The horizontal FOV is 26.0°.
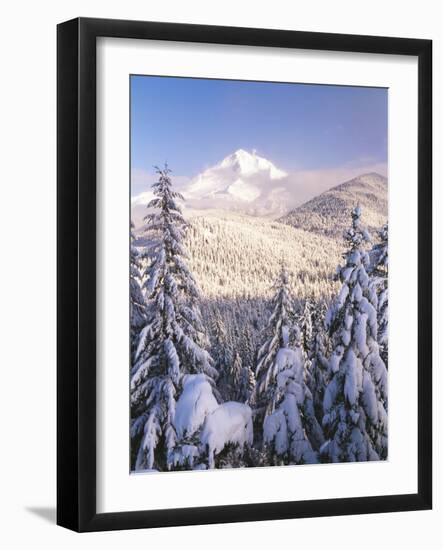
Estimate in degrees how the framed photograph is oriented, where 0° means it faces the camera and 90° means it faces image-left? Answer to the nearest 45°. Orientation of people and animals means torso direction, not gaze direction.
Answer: approximately 315°
